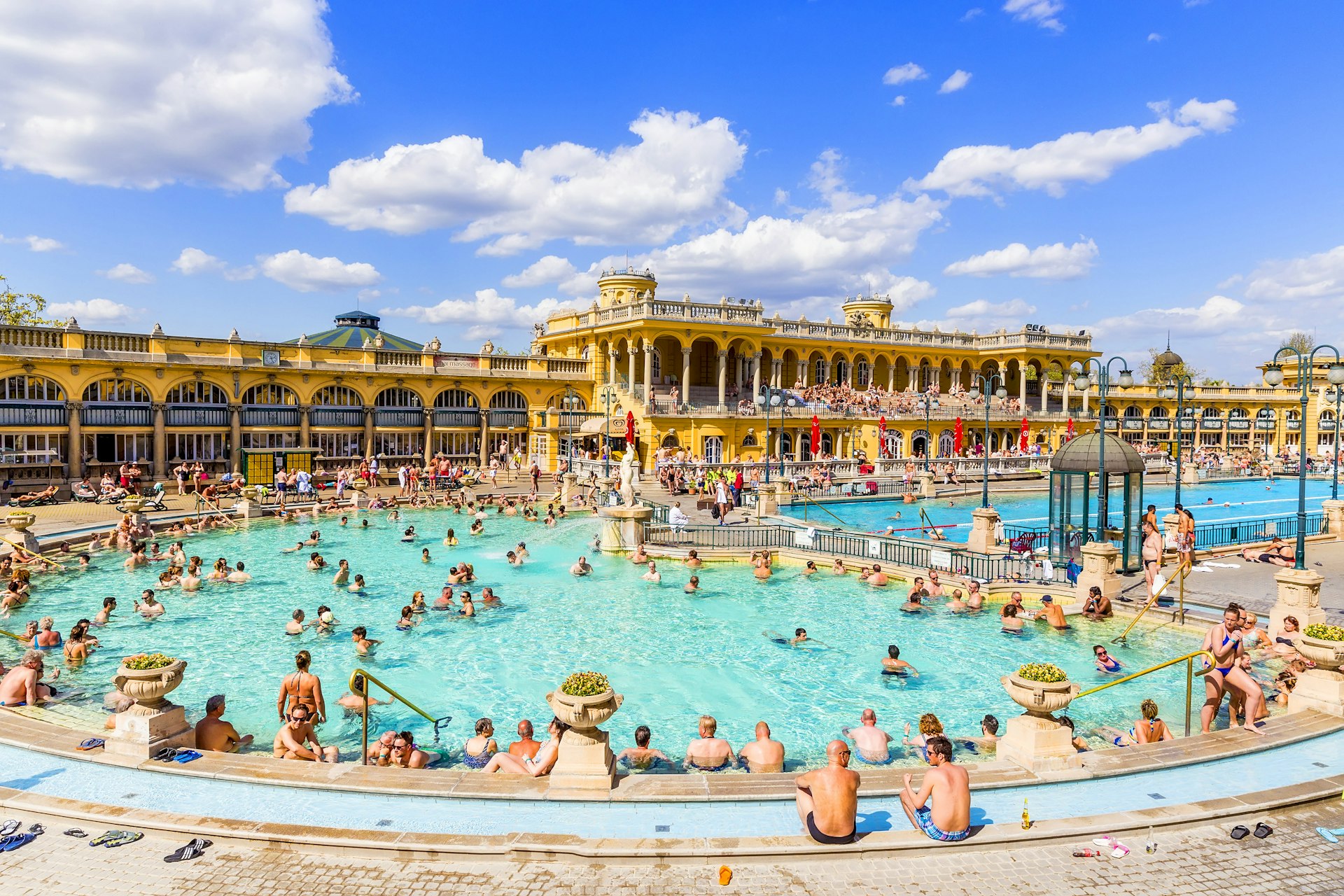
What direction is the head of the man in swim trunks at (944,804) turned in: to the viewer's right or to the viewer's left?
to the viewer's left

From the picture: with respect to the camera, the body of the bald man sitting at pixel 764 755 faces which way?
away from the camera

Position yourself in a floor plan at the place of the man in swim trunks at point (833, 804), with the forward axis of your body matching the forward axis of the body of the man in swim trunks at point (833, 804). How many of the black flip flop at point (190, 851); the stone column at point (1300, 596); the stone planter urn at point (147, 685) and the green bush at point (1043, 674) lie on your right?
2

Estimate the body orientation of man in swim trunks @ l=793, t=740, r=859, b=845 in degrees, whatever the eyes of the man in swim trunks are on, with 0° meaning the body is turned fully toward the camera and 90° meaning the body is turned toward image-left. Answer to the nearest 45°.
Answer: approximately 135°

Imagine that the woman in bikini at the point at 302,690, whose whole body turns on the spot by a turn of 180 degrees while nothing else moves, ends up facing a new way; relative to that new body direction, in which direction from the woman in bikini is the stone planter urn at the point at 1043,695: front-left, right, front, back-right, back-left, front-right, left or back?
front-left

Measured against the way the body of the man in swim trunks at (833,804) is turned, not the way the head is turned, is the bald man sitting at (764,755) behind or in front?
in front

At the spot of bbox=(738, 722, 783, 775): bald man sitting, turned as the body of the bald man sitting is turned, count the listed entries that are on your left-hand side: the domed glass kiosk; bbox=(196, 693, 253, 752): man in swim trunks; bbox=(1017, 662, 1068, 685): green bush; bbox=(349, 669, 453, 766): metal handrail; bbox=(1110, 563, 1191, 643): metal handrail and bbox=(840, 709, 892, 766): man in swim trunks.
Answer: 2

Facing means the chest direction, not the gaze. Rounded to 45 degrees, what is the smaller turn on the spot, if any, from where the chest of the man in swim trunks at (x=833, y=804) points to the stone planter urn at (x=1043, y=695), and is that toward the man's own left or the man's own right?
approximately 90° to the man's own right

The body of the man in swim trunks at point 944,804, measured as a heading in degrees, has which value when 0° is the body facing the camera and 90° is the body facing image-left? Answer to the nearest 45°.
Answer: approximately 135°

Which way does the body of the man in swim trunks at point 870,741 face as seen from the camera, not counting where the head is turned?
away from the camera

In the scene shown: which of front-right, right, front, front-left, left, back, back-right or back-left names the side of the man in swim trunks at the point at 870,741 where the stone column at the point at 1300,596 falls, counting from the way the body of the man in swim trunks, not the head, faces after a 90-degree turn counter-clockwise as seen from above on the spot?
back-right

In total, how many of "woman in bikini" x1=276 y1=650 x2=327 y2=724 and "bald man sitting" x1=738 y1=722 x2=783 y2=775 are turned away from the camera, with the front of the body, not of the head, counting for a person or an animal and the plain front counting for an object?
2

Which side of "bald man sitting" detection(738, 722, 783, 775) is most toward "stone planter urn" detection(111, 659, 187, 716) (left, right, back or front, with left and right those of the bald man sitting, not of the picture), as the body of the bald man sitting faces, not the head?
left

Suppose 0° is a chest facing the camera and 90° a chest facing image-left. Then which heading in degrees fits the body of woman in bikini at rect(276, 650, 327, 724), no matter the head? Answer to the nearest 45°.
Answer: approximately 180°

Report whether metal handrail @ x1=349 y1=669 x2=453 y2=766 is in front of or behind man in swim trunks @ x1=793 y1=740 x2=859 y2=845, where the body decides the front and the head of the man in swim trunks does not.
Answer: in front
